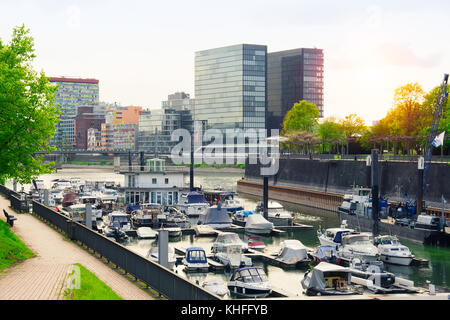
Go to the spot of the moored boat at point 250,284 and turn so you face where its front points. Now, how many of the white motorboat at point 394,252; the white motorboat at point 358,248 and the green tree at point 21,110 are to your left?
2

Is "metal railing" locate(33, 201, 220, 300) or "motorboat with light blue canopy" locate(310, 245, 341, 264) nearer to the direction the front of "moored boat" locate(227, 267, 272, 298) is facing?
the metal railing

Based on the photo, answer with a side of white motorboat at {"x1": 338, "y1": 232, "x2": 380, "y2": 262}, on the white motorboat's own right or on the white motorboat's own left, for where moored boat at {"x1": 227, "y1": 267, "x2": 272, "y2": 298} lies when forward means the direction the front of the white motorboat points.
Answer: on the white motorboat's own right

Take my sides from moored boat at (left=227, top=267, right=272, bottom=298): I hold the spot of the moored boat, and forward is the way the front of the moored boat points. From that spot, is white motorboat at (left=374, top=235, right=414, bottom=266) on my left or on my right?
on my left

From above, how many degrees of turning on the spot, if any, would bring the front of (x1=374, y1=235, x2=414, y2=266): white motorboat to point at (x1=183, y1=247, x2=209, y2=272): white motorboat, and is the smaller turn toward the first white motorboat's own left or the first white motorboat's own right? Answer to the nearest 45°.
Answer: approximately 90° to the first white motorboat's own right
